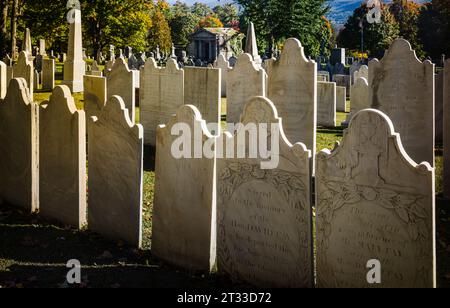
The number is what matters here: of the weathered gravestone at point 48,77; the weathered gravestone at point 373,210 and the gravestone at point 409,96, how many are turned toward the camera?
3

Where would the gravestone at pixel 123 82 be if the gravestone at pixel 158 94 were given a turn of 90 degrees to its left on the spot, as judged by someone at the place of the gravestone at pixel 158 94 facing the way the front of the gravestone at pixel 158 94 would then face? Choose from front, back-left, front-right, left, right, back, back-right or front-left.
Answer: back

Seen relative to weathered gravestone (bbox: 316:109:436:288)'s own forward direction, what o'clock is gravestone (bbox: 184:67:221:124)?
The gravestone is roughly at 5 o'clock from the weathered gravestone.

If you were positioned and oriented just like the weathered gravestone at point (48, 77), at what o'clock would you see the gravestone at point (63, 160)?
The gravestone is roughly at 12 o'clock from the weathered gravestone.

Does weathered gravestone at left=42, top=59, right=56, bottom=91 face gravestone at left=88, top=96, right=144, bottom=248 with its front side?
yes

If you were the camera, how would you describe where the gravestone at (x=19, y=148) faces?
facing the viewer and to the left of the viewer

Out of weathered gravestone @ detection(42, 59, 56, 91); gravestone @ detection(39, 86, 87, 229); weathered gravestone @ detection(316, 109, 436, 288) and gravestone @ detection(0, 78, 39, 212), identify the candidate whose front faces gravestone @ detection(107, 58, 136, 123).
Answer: weathered gravestone @ detection(42, 59, 56, 91)

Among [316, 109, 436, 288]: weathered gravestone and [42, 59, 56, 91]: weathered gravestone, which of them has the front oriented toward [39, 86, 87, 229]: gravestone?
[42, 59, 56, 91]: weathered gravestone

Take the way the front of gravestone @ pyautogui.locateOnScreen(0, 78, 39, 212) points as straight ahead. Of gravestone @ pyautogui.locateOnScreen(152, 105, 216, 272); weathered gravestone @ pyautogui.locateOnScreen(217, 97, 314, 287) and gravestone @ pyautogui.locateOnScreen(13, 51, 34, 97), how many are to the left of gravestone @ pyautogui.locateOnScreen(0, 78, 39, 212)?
2

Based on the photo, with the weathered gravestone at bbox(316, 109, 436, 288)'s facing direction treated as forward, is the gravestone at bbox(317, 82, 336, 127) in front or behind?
behind

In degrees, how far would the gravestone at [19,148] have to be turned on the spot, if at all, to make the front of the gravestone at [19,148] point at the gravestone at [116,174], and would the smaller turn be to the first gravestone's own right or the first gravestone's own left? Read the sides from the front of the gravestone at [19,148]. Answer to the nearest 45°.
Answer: approximately 90° to the first gravestone's own left

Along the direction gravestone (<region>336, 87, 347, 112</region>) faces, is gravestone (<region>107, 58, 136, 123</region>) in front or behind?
in front

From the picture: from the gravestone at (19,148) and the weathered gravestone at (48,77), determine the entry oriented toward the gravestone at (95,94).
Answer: the weathered gravestone

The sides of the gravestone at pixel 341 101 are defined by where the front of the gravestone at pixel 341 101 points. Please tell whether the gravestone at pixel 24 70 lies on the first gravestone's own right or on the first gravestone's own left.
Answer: on the first gravestone's own right

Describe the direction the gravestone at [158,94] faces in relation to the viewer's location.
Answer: facing the viewer

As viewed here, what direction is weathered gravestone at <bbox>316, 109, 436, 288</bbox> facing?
toward the camera

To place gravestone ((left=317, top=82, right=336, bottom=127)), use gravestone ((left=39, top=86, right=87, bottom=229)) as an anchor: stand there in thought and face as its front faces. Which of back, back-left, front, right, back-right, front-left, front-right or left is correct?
back

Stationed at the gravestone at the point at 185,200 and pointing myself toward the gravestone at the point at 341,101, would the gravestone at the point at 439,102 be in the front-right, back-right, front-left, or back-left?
front-right
